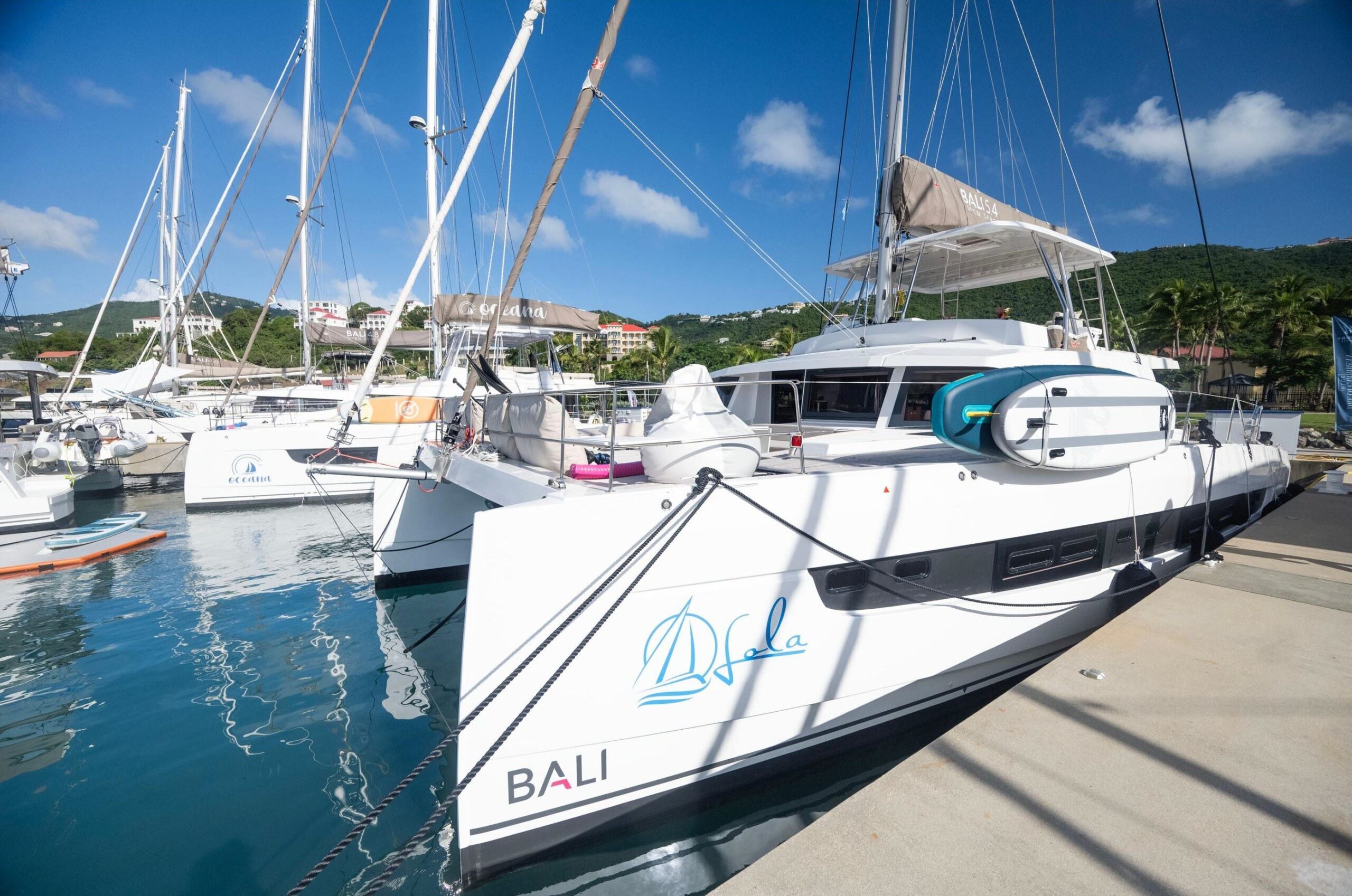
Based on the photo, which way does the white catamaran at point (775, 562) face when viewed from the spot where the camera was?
facing the viewer and to the left of the viewer

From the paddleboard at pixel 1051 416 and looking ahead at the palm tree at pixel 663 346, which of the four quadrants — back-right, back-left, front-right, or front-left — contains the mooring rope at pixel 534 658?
back-left

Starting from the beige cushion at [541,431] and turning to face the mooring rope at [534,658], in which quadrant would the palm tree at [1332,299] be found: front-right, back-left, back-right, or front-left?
back-left

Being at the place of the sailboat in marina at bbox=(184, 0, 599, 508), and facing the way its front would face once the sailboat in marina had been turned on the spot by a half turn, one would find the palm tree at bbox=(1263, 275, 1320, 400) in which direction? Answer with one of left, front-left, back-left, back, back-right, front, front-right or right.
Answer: front-right

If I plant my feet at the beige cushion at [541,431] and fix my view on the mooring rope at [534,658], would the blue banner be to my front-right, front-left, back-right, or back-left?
back-left

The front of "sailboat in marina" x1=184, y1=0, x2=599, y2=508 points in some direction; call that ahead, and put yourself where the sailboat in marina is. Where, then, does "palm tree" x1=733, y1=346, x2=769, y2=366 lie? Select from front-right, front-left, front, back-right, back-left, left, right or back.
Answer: back

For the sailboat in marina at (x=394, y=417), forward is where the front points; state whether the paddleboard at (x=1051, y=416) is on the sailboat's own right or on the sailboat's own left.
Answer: on the sailboat's own left

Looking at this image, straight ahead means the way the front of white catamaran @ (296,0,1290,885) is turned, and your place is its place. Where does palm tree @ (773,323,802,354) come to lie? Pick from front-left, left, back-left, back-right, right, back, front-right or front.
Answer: back-right

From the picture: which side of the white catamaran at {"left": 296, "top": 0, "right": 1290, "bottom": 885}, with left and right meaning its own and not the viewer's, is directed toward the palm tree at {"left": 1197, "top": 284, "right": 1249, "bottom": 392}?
back
